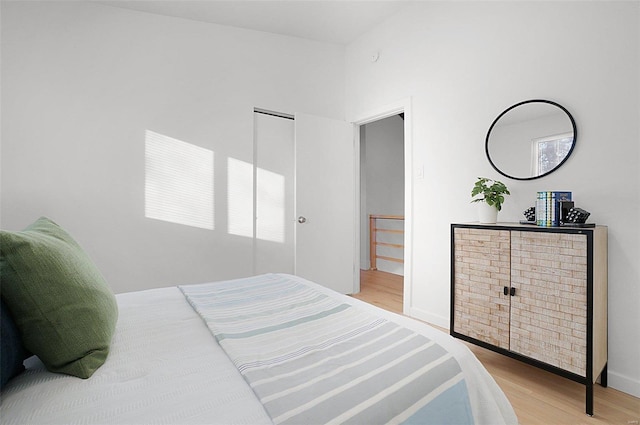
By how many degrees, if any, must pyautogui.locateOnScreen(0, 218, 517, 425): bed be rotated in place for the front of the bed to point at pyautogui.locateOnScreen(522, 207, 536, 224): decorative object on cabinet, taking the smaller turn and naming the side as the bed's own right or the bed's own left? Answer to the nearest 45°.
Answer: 0° — it already faces it

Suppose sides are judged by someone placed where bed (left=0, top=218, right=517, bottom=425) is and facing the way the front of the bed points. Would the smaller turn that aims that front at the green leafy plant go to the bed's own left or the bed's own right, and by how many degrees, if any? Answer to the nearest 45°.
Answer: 0° — it already faces it

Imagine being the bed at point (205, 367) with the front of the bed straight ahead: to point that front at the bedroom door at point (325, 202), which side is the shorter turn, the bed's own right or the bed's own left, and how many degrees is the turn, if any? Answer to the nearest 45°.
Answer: approximately 45° to the bed's own left

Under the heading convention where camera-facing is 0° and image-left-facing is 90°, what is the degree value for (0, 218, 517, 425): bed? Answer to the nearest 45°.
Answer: approximately 225°

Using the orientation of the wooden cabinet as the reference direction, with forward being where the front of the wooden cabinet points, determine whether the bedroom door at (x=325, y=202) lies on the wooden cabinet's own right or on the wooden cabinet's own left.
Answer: on the wooden cabinet's own right
